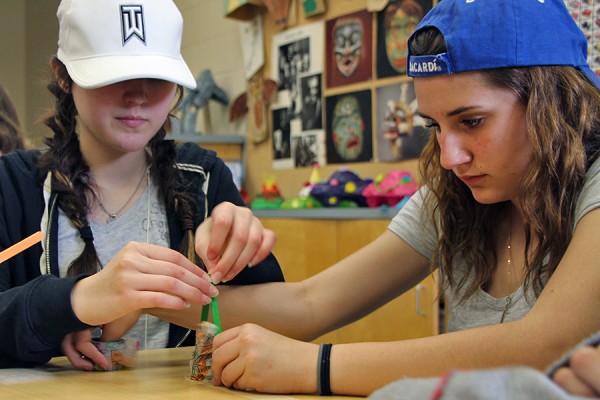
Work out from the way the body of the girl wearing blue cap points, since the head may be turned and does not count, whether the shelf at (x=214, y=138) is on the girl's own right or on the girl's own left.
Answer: on the girl's own right

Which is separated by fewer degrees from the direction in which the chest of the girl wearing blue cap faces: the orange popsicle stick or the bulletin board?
the orange popsicle stick

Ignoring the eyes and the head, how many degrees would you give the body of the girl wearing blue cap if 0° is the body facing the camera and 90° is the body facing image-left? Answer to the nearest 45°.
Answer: approximately 45°

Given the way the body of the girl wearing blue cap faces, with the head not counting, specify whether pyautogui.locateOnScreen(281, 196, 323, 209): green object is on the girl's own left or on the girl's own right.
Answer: on the girl's own right

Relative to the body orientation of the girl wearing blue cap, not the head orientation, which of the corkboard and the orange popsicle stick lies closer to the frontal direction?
the orange popsicle stick

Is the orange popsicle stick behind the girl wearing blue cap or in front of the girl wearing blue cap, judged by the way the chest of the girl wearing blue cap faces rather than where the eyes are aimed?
in front

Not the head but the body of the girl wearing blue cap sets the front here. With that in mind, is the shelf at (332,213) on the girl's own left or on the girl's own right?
on the girl's own right

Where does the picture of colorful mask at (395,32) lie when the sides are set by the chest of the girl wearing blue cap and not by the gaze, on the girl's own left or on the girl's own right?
on the girl's own right
